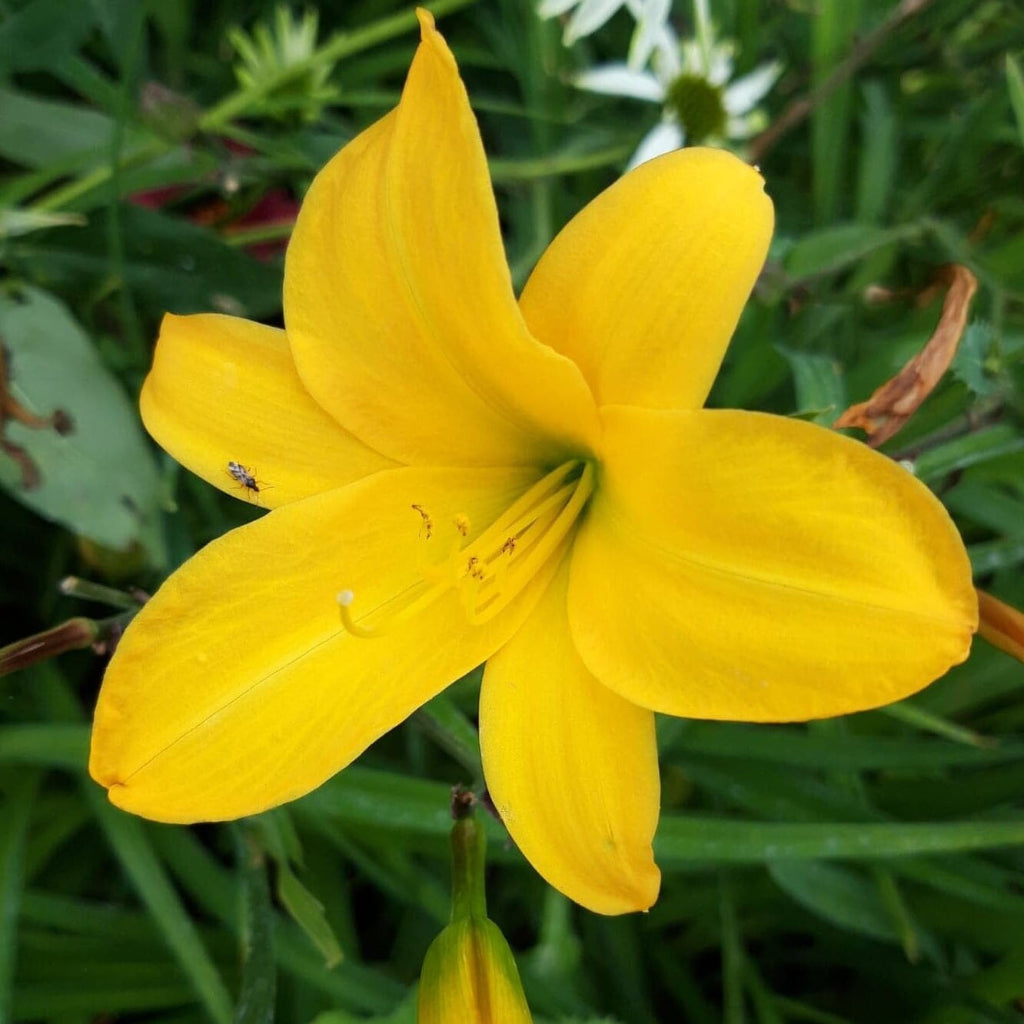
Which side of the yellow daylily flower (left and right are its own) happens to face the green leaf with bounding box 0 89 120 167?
right

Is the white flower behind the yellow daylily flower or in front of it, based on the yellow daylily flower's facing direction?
behind

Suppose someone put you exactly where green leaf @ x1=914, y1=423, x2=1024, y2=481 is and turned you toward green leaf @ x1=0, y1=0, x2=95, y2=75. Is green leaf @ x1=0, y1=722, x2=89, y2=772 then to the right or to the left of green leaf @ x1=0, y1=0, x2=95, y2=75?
left

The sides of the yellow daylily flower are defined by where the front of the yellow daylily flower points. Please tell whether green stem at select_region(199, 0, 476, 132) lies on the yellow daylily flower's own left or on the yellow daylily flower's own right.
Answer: on the yellow daylily flower's own right

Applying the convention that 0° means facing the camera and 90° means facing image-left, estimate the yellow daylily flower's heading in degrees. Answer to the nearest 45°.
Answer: approximately 45°

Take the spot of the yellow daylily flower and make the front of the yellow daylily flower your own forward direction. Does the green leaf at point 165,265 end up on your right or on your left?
on your right
